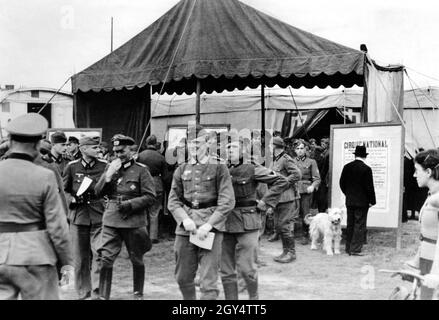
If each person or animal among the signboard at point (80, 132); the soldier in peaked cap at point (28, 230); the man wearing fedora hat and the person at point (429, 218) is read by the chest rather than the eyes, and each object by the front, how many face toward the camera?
1

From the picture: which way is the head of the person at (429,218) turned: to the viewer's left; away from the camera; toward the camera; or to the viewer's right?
to the viewer's left

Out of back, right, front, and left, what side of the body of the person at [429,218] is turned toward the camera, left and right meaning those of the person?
left

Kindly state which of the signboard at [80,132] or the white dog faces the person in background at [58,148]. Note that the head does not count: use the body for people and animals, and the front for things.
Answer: the signboard

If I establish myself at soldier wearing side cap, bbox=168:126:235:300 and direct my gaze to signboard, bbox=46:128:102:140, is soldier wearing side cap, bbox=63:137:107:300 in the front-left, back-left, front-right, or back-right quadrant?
front-left

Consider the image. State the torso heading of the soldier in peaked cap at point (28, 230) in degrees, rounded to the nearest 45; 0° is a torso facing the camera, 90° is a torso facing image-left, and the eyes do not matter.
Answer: approximately 180°

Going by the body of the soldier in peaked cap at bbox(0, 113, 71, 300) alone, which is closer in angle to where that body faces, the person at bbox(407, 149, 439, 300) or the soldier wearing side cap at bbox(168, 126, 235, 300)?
the soldier wearing side cap

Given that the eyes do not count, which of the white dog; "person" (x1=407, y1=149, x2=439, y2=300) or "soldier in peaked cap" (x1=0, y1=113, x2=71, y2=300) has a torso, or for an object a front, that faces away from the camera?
the soldier in peaked cap

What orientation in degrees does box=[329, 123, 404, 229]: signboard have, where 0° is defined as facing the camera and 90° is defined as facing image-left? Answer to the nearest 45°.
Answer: approximately 0°

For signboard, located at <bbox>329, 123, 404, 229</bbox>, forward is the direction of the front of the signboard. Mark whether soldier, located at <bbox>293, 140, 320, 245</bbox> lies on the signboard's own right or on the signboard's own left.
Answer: on the signboard's own right

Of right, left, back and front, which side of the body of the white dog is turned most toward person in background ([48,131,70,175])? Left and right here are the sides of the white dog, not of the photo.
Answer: right

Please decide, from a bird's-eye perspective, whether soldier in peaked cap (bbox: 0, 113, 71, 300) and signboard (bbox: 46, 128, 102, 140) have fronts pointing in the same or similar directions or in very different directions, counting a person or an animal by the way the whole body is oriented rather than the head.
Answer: very different directions

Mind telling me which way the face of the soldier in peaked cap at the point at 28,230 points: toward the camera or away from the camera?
away from the camera

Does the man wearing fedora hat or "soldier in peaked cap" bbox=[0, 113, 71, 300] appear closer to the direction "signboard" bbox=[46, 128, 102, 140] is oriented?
the soldier in peaked cap
